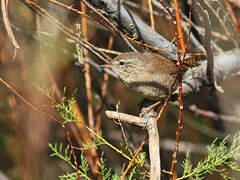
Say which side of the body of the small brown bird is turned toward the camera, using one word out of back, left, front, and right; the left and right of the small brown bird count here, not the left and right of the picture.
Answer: left
